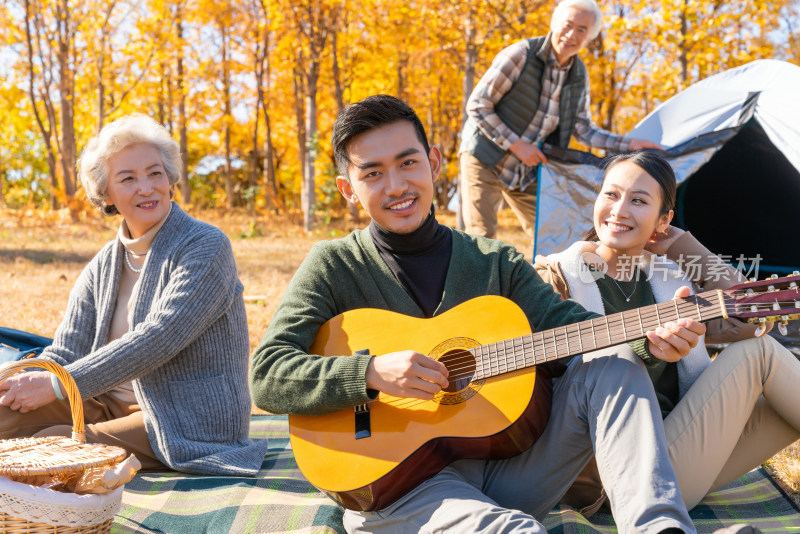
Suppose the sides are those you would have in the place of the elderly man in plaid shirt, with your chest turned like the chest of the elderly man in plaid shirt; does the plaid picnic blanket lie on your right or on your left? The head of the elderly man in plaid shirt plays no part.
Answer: on your right

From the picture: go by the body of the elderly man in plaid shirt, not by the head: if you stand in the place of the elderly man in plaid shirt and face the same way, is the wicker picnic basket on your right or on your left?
on your right

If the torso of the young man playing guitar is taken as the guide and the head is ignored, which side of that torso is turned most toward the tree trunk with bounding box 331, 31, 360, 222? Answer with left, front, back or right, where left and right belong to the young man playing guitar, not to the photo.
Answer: back

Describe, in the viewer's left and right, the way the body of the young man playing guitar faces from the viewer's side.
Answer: facing the viewer

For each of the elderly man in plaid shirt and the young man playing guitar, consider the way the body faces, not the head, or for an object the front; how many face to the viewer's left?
0

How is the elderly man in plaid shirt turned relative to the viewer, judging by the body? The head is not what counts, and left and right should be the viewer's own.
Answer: facing the viewer and to the right of the viewer

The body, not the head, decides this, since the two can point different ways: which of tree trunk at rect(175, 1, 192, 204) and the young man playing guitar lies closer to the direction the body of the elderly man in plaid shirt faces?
the young man playing guitar

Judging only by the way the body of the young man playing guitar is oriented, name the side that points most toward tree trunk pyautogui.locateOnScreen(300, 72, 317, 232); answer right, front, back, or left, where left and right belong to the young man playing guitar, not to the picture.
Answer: back

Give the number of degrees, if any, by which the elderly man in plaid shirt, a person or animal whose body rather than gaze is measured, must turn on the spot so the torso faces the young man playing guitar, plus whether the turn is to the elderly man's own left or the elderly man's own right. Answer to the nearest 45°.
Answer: approximately 45° to the elderly man's own right
